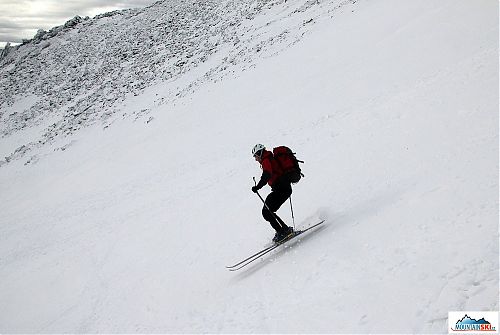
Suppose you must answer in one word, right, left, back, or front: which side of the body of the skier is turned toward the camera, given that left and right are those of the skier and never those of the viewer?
left
